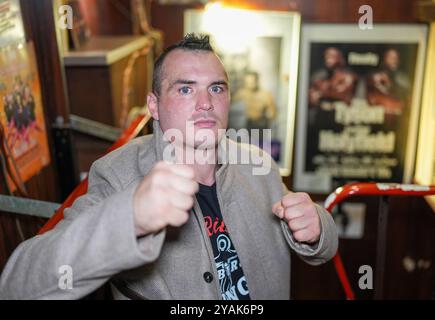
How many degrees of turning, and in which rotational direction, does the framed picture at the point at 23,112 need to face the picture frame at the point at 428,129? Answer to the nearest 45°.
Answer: approximately 45° to its left

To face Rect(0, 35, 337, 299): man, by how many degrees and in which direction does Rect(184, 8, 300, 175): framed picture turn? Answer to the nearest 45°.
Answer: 0° — it already faces them

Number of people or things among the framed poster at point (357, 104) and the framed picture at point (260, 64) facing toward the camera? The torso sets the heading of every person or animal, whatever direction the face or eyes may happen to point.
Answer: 2

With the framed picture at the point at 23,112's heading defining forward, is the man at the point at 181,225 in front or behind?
in front

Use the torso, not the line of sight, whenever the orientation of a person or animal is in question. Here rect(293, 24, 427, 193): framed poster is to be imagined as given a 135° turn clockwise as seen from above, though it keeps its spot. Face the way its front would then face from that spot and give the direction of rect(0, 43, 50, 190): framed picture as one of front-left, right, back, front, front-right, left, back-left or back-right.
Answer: left

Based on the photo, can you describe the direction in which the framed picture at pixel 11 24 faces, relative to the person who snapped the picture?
facing the viewer and to the right of the viewer

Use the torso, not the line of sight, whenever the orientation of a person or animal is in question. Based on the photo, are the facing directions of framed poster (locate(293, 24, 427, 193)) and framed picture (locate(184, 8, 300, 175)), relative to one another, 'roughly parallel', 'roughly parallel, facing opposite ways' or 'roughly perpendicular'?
roughly parallel

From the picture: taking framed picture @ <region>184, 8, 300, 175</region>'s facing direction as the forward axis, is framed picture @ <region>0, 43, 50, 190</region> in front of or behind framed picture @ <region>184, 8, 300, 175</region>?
in front

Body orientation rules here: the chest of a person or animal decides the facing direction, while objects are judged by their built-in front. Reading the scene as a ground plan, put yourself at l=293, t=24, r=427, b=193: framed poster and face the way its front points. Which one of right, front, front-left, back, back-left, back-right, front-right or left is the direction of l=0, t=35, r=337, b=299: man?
front

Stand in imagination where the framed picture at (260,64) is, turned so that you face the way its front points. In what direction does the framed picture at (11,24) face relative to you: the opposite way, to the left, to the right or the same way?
to the left

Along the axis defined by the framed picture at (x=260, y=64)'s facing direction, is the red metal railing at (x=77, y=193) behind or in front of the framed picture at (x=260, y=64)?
in front

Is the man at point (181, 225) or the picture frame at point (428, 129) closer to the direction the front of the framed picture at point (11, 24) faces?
the man

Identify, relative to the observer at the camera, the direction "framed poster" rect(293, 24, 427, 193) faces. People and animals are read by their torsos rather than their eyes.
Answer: facing the viewer

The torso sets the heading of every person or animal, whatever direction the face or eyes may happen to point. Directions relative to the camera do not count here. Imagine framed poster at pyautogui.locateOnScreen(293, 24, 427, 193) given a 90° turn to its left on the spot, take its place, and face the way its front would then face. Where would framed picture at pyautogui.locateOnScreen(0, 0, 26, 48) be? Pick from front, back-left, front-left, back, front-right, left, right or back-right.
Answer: back-right
